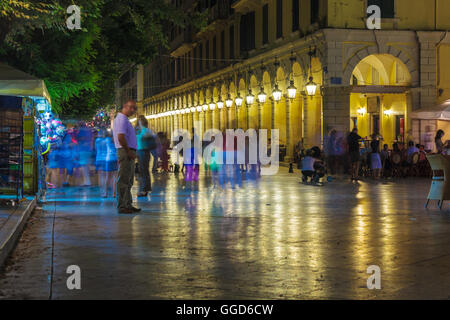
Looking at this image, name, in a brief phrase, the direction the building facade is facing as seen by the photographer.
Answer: facing the viewer and to the left of the viewer

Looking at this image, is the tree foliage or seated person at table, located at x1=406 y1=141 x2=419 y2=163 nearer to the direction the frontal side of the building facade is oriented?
the tree foliage

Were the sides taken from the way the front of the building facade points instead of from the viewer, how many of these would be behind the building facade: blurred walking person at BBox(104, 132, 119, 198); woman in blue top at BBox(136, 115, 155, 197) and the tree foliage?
0

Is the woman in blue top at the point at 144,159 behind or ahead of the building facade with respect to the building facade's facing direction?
ahead

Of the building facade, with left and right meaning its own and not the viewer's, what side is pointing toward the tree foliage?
front

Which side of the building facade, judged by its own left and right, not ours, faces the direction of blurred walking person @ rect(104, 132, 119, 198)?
front

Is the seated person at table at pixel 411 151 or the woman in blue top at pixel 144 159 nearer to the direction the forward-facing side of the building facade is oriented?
the woman in blue top
